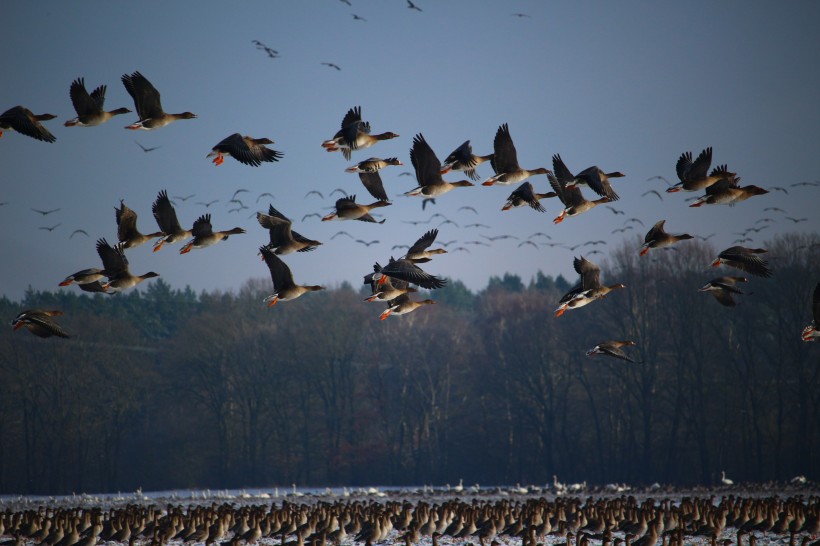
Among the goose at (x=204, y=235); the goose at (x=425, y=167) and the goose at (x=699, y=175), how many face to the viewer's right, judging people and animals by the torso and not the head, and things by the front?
3

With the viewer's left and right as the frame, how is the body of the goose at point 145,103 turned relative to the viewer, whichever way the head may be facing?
facing to the right of the viewer

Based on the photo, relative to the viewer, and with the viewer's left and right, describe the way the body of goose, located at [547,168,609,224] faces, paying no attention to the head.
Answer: facing to the right of the viewer

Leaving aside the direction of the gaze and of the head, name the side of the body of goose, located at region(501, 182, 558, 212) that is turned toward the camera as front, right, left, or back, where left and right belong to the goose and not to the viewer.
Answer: right

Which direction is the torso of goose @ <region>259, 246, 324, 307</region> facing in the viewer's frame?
to the viewer's right

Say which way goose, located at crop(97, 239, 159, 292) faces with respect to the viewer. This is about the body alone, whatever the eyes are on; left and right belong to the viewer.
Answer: facing to the right of the viewer

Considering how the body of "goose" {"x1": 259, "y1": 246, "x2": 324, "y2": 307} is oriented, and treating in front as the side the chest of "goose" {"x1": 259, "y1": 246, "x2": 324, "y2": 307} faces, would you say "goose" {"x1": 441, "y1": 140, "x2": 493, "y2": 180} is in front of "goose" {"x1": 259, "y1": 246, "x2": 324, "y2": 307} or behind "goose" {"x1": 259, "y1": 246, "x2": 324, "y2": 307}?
in front

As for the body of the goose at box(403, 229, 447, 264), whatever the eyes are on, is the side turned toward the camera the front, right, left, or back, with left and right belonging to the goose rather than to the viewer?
right

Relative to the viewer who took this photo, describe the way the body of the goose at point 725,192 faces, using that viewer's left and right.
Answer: facing to the right of the viewer

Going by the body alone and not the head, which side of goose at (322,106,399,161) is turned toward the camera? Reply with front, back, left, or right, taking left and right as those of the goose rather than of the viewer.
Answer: right
